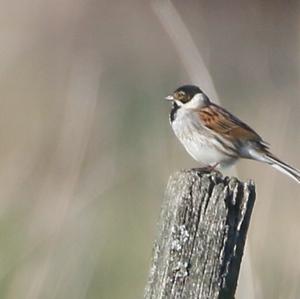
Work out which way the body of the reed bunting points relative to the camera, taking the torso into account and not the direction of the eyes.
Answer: to the viewer's left
